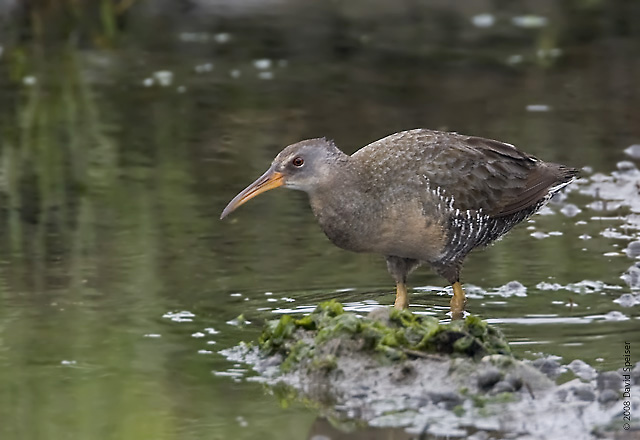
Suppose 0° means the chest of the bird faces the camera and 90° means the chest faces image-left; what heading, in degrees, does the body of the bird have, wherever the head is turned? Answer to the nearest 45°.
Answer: approximately 90°

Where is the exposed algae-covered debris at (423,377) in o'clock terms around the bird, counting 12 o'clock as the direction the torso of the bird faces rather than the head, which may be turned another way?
The exposed algae-covered debris is roughly at 9 o'clock from the bird.
